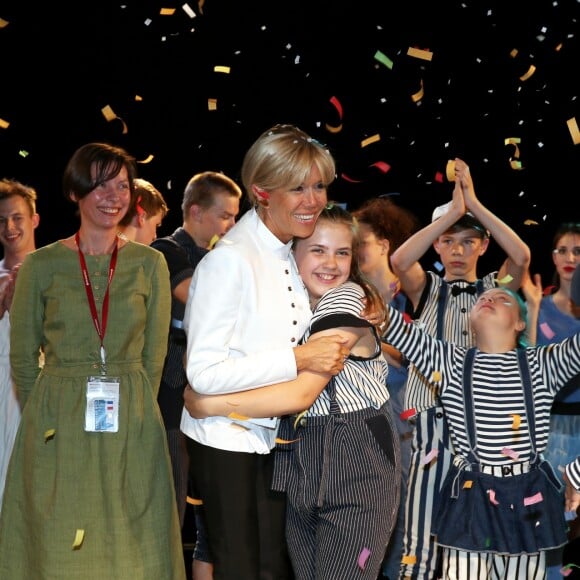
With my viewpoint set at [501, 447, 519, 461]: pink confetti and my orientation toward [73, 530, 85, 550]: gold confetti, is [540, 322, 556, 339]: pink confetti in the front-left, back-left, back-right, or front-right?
back-right

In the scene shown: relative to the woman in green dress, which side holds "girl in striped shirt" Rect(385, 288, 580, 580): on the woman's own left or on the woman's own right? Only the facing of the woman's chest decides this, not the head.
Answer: on the woman's own left

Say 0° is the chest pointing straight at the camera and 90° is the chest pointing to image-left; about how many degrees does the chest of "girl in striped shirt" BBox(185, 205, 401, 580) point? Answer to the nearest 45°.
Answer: approximately 45°

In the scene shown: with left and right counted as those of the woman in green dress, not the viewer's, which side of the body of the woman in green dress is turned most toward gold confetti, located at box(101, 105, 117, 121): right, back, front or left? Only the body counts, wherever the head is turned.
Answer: back

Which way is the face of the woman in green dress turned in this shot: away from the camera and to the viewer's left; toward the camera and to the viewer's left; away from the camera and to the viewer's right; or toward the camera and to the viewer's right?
toward the camera and to the viewer's right

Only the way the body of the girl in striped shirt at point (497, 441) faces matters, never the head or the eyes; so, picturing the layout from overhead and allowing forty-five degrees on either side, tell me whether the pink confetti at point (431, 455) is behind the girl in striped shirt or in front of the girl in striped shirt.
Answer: behind

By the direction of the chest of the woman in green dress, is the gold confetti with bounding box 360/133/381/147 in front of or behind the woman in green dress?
behind

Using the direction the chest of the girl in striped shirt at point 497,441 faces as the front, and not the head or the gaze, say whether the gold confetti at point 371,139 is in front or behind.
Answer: behind

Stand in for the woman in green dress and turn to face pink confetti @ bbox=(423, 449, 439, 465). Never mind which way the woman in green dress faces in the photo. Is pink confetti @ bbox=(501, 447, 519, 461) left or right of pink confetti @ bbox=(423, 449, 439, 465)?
right

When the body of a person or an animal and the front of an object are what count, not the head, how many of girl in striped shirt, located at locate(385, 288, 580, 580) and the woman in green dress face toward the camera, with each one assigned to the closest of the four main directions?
2
